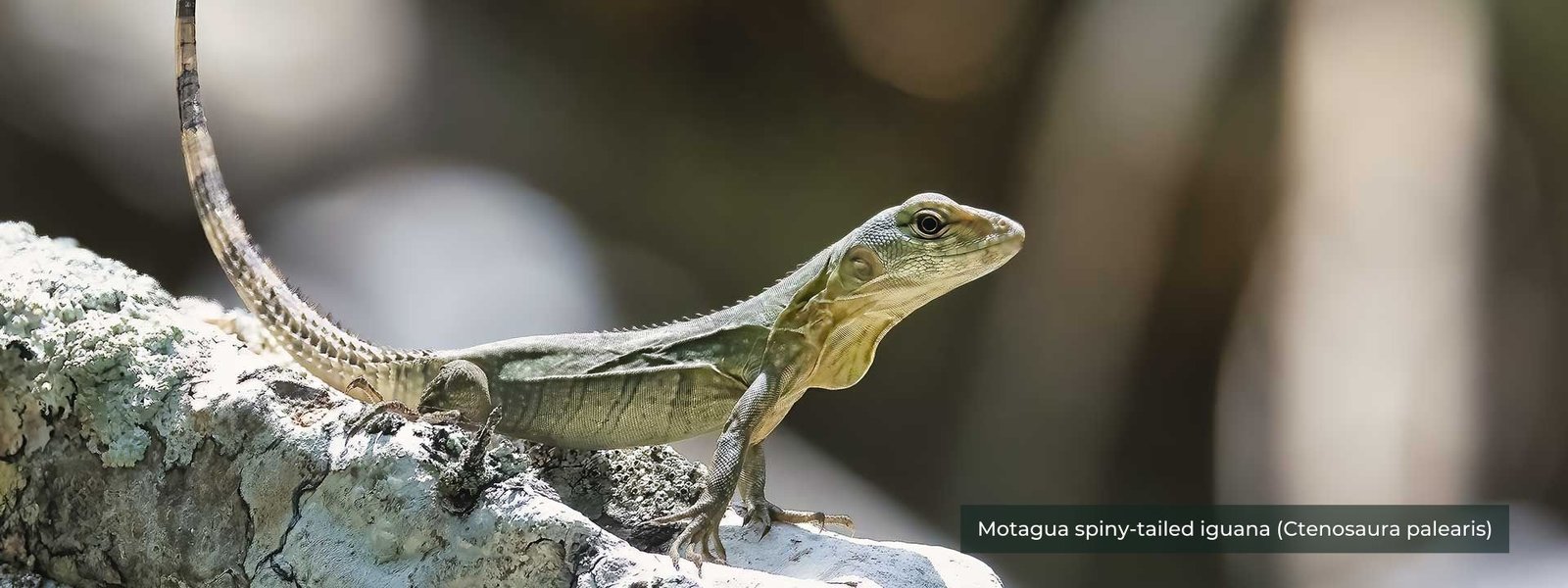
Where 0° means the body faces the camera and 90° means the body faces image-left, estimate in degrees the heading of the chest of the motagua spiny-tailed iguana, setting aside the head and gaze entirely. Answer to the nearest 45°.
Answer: approximately 270°

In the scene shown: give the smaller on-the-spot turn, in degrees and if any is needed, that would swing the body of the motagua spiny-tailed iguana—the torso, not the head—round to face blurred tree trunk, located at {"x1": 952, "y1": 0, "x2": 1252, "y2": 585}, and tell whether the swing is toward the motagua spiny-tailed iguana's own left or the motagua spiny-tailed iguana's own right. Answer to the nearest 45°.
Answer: approximately 45° to the motagua spiny-tailed iguana's own left
